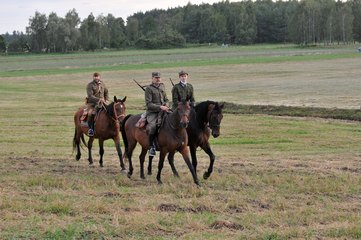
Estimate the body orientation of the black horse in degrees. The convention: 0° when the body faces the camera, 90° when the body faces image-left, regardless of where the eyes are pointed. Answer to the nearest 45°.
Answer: approximately 315°

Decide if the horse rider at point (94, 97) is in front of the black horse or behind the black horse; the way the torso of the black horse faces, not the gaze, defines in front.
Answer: behind

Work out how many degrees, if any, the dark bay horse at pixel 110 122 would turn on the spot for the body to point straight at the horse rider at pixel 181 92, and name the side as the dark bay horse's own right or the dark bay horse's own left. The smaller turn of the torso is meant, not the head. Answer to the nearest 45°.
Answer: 0° — it already faces them

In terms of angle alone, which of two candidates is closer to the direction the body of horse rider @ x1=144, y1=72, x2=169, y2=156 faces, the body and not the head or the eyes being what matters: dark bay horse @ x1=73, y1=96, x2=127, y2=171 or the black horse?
the black horse

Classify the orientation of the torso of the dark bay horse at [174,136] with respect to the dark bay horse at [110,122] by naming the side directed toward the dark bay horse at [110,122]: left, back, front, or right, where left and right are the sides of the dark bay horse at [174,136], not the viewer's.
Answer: back

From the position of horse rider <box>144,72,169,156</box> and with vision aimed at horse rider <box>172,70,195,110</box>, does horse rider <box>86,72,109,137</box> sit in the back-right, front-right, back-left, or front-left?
back-left
